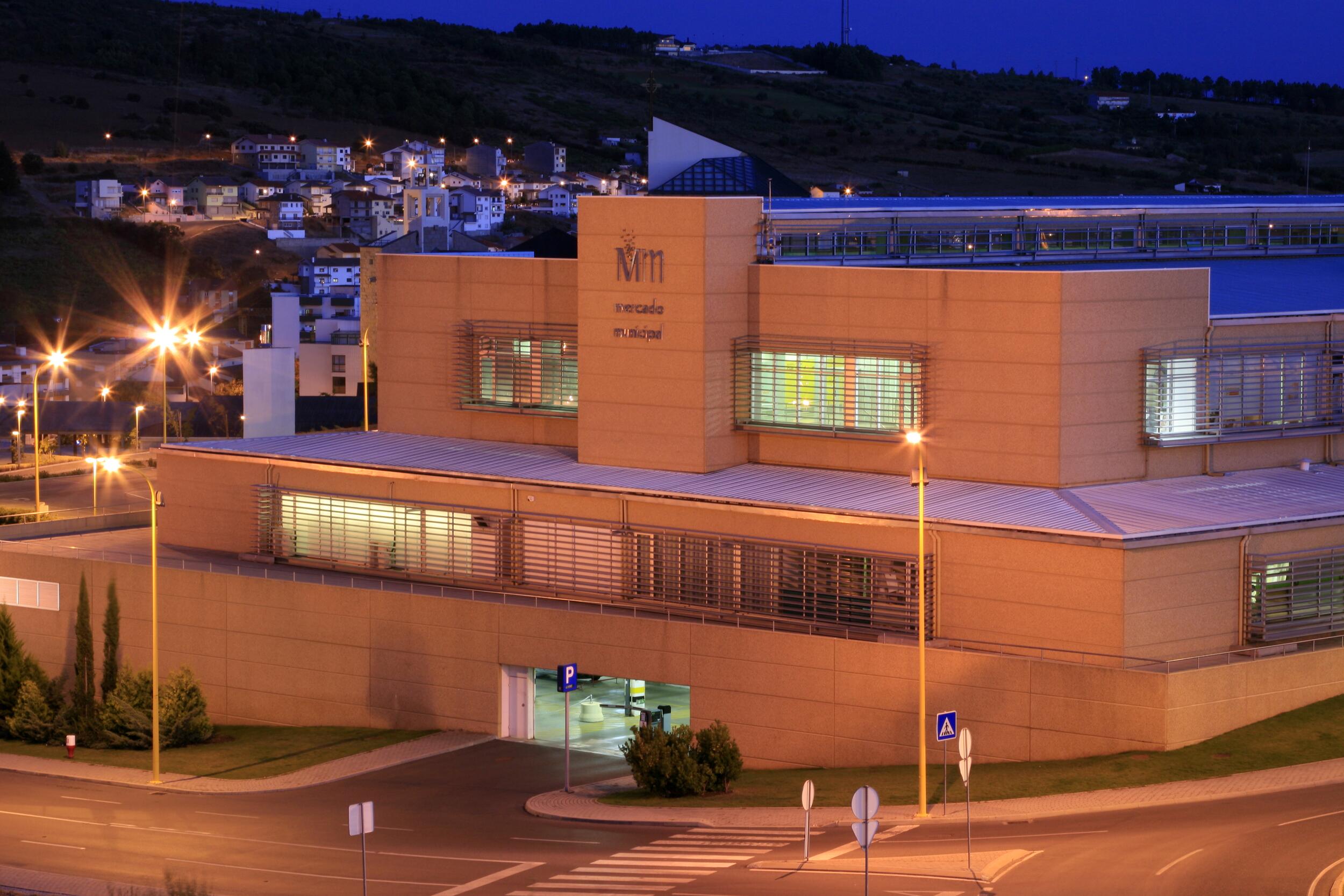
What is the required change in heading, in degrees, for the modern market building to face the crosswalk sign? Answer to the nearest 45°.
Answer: approximately 45° to its left

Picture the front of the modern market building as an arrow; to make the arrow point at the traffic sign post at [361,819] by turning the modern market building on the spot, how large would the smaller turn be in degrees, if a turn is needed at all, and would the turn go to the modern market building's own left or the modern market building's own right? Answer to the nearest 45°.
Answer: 0° — it already faces it

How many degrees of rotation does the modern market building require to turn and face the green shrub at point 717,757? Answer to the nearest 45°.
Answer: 0° — it already faces it

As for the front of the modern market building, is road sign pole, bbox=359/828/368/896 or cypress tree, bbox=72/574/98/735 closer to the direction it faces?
the road sign pole

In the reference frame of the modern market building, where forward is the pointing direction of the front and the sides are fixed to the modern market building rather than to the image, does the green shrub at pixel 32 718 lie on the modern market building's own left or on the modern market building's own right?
on the modern market building's own right

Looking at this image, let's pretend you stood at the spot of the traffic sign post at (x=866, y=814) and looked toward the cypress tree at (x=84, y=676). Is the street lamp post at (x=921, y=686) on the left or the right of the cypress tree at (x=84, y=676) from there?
right

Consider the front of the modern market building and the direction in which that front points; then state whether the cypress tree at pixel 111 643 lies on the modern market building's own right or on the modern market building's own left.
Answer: on the modern market building's own right

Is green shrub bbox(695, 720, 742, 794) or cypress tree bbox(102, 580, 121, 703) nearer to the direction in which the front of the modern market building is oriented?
the green shrub

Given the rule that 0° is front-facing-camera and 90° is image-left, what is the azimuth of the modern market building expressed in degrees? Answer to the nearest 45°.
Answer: approximately 45°

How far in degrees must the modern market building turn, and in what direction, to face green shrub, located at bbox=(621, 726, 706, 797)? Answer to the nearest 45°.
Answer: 0° — it already faces it

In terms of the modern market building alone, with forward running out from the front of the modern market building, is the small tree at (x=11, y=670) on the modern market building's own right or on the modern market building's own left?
on the modern market building's own right

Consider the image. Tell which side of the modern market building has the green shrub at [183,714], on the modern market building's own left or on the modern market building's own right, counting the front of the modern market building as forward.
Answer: on the modern market building's own right
